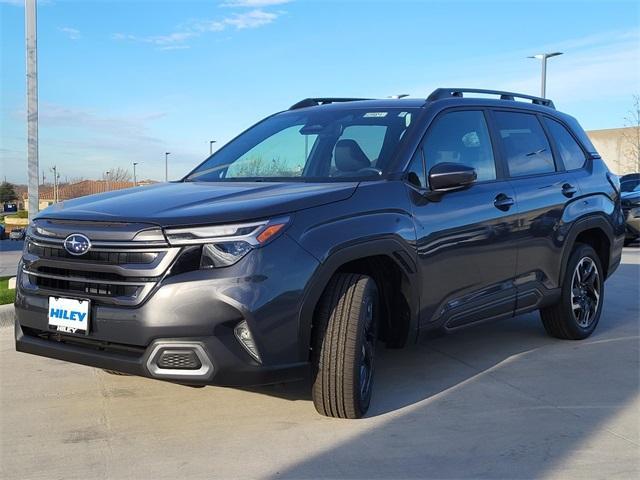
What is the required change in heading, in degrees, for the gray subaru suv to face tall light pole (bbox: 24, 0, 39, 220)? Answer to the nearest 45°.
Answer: approximately 90° to its right

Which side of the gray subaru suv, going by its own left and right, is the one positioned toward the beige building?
back

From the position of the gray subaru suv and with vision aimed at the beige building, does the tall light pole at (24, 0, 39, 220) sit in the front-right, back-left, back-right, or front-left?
front-left

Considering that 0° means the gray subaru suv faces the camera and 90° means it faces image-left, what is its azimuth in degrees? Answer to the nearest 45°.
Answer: approximately 45°
